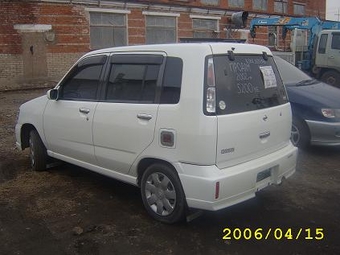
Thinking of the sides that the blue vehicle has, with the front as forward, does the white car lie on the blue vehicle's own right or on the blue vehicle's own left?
on the blue vehicle's own right

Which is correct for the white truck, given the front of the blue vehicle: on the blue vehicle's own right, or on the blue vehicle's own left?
on the blue vehicle's own left

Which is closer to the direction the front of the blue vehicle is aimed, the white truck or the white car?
the white car

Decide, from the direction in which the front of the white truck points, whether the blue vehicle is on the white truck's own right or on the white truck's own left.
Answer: on the white truck's own right

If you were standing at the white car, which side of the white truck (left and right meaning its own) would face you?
right

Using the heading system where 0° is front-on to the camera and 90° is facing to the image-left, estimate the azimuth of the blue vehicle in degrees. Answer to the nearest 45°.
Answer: approximately 315°

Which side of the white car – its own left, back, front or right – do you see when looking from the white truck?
right

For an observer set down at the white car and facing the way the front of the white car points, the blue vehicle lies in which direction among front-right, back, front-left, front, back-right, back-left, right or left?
right

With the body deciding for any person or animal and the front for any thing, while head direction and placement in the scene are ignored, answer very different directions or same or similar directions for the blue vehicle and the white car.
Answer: very different directions

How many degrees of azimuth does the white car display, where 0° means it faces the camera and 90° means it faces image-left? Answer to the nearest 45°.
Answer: approximately 135°
